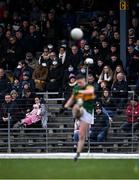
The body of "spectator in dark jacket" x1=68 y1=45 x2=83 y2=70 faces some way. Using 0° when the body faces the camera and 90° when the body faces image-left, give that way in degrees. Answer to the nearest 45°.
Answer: approximately 0°

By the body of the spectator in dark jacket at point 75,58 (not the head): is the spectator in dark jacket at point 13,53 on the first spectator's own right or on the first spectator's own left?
on the first spectator's own right

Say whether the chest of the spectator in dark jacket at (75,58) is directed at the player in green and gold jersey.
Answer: yes

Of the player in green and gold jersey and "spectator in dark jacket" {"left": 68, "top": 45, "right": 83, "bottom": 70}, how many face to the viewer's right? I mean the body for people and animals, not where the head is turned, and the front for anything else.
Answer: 0
